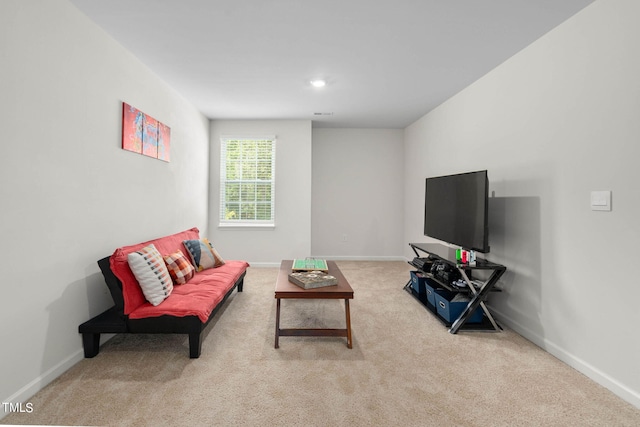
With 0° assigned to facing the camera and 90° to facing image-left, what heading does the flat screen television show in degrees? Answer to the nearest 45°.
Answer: approximately 45°

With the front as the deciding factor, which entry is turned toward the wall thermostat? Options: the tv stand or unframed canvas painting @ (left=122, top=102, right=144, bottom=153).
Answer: the unframed canvas painting

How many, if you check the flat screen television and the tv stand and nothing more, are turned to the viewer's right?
0

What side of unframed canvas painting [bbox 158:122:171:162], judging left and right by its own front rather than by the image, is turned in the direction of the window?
left

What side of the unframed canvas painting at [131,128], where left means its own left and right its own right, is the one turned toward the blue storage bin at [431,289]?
front

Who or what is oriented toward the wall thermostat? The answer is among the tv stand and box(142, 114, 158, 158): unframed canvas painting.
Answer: the unframed canvas painting

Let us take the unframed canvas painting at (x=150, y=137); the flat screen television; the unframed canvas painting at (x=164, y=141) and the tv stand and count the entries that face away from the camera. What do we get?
0

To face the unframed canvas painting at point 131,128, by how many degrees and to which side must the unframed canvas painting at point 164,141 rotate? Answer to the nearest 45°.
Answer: approximately 90° to its right

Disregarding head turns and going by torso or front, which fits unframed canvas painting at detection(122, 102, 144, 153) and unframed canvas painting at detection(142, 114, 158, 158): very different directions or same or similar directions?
same or similar directions

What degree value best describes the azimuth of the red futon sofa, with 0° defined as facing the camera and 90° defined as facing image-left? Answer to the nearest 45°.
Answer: approximately 315°

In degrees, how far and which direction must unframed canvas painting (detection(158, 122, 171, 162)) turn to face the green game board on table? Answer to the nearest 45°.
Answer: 0° — it already faces it

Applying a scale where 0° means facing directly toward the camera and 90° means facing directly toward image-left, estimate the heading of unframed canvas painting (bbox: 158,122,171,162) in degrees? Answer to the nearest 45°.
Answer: approximately 315°

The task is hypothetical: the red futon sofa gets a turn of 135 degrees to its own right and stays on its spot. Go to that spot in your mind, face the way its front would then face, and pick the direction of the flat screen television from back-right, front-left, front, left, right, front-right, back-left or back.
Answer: back

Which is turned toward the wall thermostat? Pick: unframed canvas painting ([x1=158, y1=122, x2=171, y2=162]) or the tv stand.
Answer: the unframed canvas painting

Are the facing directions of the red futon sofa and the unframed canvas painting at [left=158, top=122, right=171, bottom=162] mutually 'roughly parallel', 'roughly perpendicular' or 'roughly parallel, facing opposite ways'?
roughly parallel

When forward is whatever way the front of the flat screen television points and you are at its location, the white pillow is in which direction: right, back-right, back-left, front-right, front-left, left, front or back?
front

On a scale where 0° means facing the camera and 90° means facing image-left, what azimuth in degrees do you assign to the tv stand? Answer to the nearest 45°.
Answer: approximately 45°

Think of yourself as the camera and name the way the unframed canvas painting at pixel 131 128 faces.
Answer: facing the viewer and to the right of the viewer
